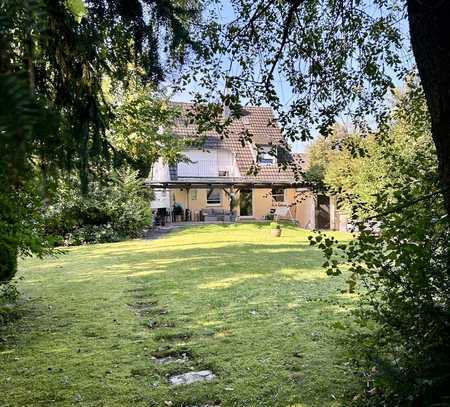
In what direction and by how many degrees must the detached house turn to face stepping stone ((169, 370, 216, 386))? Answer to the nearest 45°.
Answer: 0° — it already faces it

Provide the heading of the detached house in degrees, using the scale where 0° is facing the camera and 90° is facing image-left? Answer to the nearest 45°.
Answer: approximately 0°

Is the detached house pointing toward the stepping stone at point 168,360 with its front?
yes

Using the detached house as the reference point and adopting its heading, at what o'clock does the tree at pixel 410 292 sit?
The tree is roughly at 12 o'clock from the detached house.
